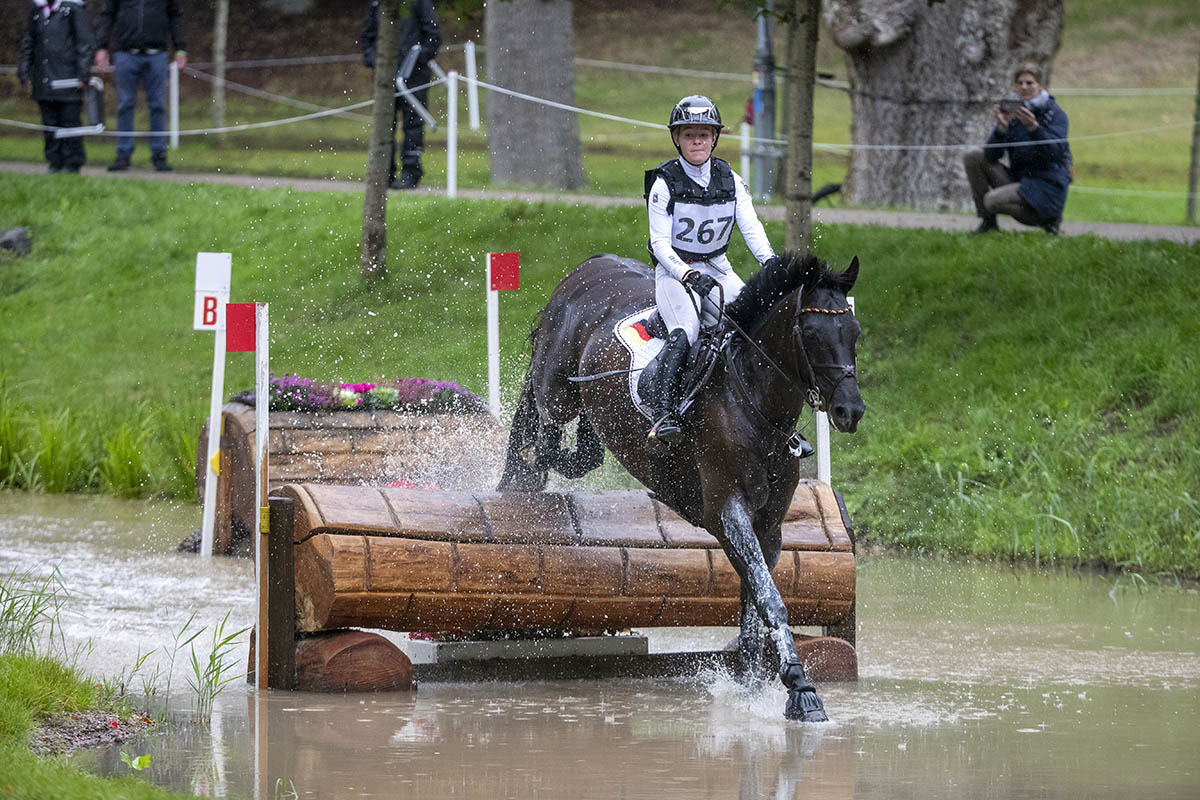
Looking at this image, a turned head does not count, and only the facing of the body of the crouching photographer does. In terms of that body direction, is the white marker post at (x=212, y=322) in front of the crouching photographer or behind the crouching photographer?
in front

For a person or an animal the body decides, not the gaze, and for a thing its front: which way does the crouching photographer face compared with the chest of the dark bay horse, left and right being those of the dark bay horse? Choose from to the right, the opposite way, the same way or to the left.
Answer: to the right

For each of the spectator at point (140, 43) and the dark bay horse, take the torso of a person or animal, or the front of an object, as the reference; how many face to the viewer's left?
0

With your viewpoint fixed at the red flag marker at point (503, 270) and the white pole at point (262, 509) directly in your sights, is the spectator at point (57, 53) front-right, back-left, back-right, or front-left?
back-right

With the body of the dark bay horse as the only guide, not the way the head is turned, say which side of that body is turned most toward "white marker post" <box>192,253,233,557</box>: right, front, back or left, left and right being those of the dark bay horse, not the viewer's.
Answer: back

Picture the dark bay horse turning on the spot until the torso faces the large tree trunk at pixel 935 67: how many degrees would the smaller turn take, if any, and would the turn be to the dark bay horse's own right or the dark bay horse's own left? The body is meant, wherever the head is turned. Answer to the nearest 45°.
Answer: approximately 135° to the dark bay horse's own left

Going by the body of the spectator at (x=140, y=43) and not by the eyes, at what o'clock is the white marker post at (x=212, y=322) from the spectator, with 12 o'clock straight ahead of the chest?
The white marker post is roughly at 12 o'clock from the spectator.

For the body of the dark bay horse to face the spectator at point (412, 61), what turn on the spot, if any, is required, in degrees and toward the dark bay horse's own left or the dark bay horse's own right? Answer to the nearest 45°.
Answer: approximately 135° to the dark bay horse's own left

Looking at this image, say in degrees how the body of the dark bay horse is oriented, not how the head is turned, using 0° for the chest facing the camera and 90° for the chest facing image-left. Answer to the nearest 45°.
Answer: approximately 315°

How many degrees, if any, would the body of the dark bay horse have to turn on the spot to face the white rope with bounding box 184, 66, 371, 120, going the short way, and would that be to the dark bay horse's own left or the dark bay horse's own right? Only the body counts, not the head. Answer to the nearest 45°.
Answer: approximately 135° to the dark bay horse's own left

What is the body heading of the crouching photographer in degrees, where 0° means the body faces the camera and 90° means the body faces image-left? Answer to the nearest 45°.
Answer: approximately 45°

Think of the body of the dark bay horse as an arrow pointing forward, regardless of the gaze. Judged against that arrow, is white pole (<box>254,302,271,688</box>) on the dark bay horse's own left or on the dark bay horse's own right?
on the dark bay horse's own right

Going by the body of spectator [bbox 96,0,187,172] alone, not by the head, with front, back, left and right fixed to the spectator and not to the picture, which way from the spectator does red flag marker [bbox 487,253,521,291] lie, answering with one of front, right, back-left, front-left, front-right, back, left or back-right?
front

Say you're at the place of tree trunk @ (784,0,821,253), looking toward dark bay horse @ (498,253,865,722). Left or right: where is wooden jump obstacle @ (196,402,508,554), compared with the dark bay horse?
right

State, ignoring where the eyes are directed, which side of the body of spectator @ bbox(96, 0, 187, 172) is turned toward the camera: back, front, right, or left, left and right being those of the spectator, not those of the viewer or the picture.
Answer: front
